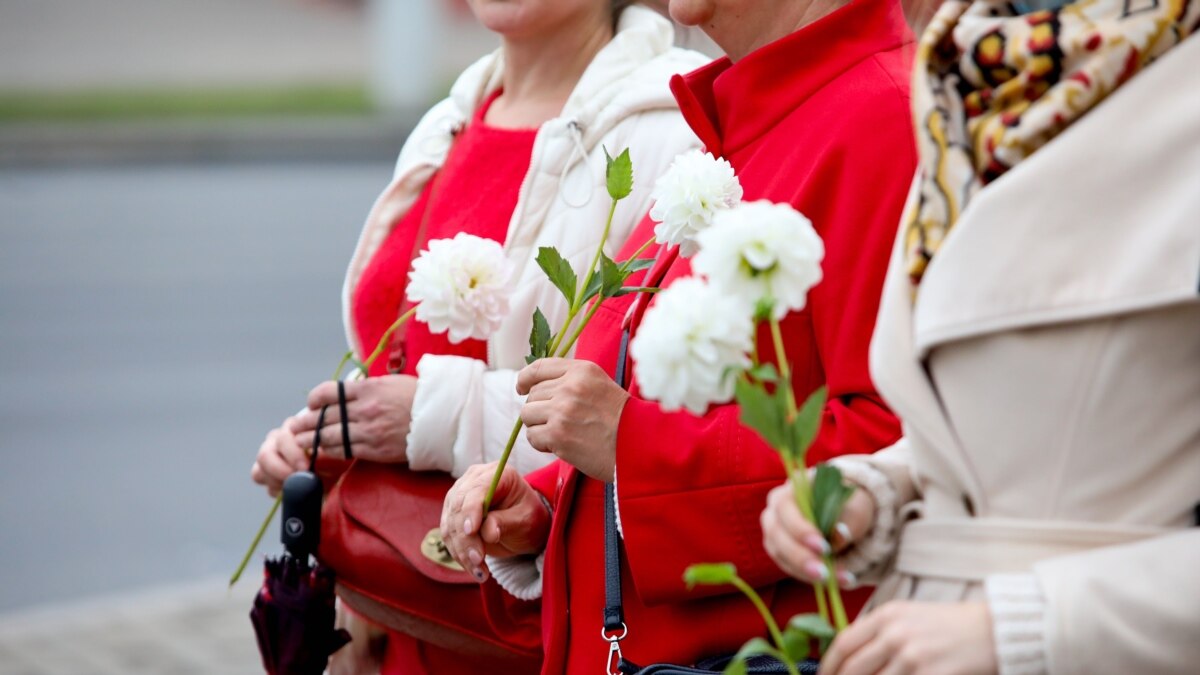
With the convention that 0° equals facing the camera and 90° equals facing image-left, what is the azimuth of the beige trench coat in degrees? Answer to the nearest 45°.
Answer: approximately 45°

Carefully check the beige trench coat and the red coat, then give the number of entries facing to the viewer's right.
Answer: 0

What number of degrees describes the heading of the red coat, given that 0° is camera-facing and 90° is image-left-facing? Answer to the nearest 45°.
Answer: approximately 45°
